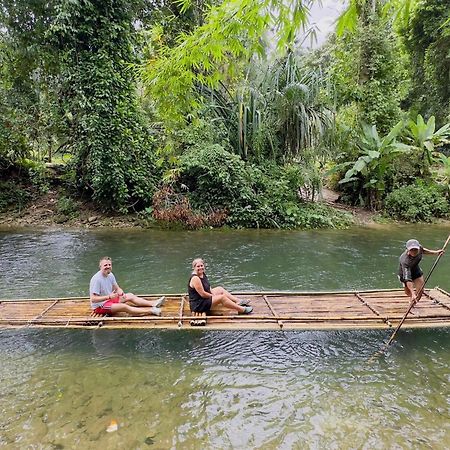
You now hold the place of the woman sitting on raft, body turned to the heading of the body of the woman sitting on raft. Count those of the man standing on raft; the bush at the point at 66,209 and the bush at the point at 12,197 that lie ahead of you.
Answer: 1

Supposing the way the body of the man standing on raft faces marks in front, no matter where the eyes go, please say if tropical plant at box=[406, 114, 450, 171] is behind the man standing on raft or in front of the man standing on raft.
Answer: behind

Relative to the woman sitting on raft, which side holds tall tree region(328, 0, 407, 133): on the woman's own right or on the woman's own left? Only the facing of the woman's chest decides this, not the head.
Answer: on the woman's own left

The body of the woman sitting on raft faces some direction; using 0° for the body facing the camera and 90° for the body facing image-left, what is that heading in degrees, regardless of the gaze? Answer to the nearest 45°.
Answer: approximately 270°
